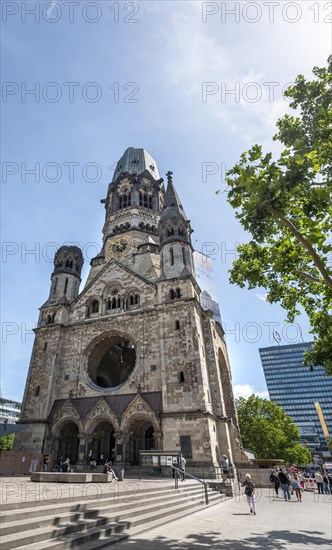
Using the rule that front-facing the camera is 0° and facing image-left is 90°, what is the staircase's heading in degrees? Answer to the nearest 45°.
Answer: approximately 315°

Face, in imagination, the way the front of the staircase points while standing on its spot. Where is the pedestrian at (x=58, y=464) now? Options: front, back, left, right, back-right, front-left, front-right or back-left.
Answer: back-left

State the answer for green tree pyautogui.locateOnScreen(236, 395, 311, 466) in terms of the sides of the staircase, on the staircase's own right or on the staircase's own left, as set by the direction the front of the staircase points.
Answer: on the staircase's own left

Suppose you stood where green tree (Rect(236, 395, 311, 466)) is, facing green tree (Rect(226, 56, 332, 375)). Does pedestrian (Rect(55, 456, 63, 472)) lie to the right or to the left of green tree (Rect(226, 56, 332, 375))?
right

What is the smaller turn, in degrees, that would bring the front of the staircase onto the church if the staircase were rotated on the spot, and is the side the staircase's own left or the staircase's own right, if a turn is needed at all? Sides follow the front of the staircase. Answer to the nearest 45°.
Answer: approximately 135° to the staircase's own left

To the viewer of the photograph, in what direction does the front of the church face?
facing the viewer and to the left of the viewer

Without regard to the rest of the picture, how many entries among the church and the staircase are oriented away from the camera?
0

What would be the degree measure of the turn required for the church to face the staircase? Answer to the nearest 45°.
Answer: approximately 45° to its left

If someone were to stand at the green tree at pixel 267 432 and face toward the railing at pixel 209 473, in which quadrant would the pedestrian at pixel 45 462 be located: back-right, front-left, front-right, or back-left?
front-right
